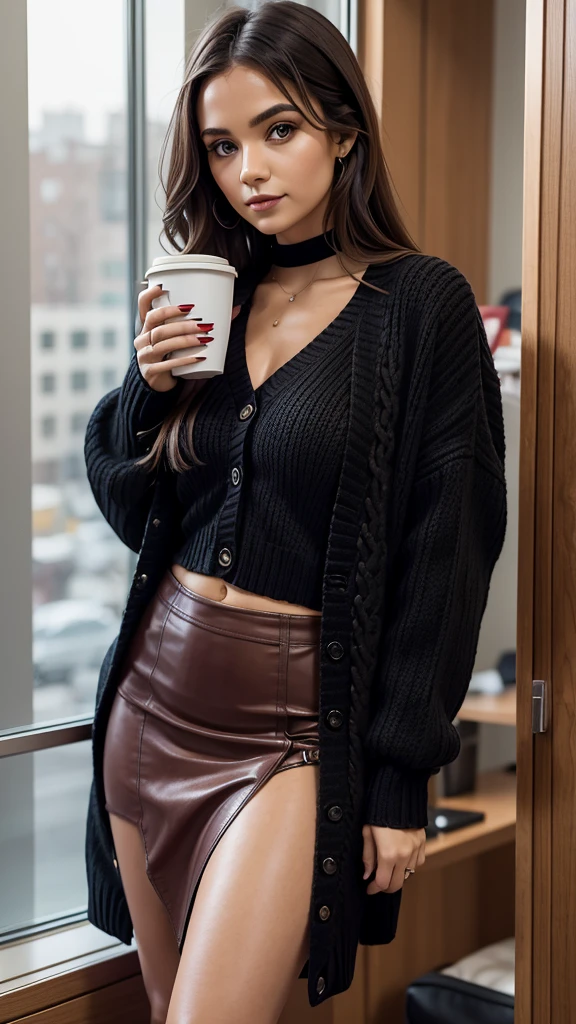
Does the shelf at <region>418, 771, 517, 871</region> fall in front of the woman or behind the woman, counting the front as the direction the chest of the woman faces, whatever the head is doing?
behind

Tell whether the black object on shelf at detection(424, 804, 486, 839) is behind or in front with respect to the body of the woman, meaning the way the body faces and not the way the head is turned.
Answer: behind

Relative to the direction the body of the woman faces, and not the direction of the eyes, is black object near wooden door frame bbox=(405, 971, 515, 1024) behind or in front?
behind

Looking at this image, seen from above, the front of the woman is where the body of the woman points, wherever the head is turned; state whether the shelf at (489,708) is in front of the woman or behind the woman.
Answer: behind
